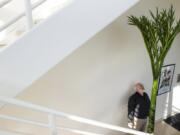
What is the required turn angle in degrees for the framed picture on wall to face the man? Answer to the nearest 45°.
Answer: approximately 90° to its right
